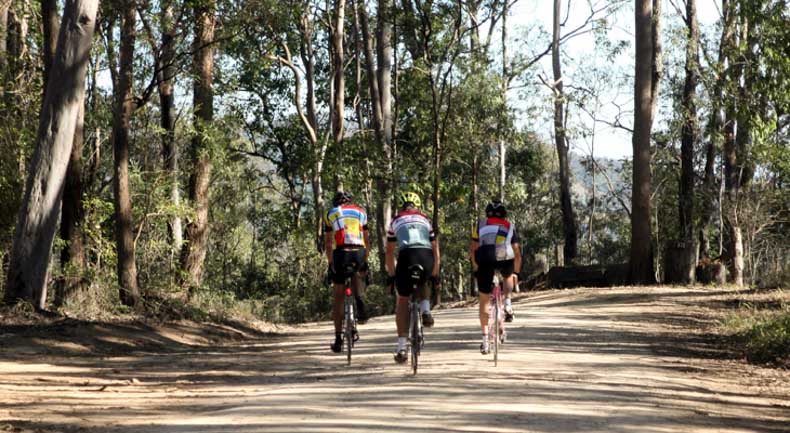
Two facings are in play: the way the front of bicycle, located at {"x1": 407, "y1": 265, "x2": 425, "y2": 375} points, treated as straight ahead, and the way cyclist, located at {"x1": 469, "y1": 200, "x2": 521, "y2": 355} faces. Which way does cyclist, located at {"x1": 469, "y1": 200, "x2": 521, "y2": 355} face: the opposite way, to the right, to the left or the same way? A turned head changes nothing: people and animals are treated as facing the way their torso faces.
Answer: the same way

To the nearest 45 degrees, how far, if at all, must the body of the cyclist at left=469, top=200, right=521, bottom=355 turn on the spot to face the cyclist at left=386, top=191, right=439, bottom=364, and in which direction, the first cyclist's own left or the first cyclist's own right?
approximately 135° to the first cyclist's own left

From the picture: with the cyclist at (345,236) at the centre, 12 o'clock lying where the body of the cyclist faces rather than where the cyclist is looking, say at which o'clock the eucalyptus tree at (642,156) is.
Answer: The eucalyptus tree is roughly at 1 o'clock from the cyclist.

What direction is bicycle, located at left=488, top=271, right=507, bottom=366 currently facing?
away from the camera

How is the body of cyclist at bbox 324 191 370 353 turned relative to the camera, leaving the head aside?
away from the camera

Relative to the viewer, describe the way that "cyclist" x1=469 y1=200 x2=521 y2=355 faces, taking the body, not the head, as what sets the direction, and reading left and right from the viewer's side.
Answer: facing away from the viewer

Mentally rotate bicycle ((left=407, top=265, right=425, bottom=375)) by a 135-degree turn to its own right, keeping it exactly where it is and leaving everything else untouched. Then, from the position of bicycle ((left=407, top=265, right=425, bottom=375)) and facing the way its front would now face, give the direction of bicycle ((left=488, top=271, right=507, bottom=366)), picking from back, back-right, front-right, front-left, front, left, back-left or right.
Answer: left

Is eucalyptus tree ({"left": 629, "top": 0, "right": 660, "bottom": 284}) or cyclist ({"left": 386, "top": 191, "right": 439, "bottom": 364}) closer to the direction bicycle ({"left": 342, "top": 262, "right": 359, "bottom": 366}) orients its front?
the eucalyptus tree

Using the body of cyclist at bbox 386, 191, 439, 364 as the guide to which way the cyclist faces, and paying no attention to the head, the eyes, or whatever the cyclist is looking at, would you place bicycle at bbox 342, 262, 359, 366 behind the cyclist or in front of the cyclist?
in front

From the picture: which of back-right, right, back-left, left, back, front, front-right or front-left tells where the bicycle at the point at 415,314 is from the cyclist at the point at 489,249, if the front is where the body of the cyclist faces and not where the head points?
back-left

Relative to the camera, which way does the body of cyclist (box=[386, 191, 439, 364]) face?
away from the camera

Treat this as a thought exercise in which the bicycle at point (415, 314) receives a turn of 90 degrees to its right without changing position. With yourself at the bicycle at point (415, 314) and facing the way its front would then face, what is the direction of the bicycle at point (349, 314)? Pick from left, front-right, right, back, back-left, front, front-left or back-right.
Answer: back-left

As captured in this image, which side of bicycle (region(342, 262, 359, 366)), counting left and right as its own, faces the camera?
back

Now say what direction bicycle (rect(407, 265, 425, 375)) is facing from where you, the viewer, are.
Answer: facing away from the viewer

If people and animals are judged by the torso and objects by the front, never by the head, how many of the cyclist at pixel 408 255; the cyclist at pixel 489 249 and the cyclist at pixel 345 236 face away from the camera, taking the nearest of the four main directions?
3

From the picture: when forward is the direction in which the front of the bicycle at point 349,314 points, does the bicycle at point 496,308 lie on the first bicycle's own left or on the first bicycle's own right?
on the first bicycle's own right

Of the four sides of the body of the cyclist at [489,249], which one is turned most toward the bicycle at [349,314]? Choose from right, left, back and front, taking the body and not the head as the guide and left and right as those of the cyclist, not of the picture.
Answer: left

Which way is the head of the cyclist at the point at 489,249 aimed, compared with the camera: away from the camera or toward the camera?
away from the camera
